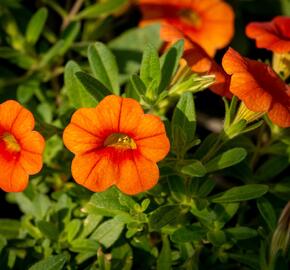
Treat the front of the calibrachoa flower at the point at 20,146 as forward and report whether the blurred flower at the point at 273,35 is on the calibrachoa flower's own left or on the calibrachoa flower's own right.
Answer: on the calibrachoa flower's own left

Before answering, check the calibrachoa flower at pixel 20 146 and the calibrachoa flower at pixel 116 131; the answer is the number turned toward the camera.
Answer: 2

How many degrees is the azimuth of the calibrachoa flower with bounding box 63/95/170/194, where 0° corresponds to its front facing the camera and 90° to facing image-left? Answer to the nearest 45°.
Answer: approximately 0°
